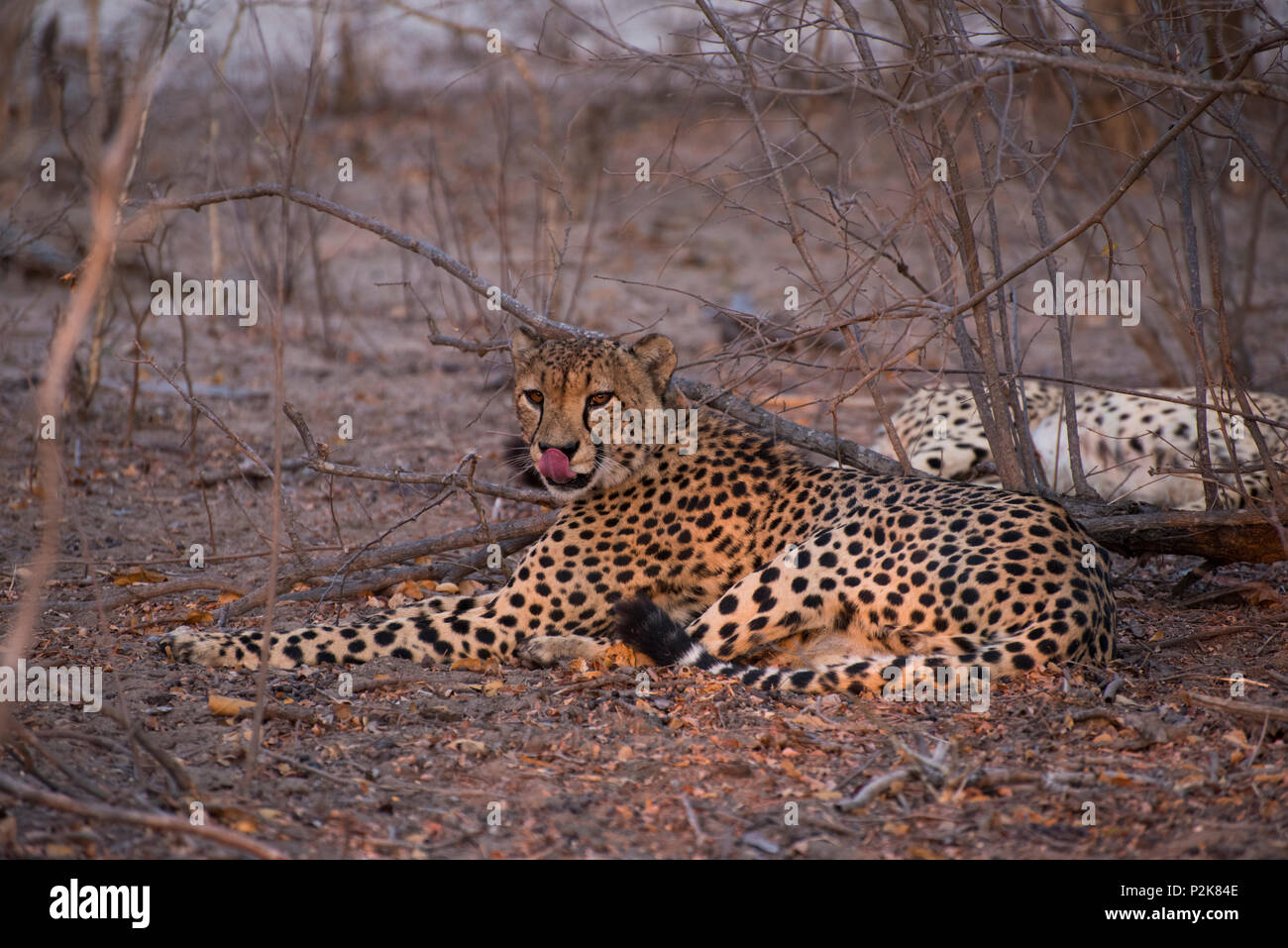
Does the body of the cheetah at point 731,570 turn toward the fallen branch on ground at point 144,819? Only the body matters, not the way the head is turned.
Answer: no

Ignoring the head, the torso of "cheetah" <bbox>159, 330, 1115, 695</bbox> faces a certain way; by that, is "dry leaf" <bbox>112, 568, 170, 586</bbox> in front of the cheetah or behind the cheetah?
in front

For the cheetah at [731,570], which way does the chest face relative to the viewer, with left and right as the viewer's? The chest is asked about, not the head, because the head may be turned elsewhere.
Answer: facing to the left of the viewer

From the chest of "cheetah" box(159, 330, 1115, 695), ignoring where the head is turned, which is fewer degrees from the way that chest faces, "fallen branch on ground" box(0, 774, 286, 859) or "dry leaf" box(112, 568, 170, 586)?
the dry leaf

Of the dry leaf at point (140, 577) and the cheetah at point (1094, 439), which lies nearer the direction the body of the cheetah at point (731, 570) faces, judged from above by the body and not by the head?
the dry leaf

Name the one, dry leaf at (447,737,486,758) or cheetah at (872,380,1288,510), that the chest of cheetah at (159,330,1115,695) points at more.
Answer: the dry leaf

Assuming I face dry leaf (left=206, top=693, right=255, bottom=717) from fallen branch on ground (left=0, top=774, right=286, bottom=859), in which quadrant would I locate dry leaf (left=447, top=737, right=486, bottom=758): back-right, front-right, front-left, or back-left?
front-right

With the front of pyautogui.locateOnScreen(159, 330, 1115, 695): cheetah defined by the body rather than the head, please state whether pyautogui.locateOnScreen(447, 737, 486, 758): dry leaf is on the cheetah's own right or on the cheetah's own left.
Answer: on the cheetah's own left
